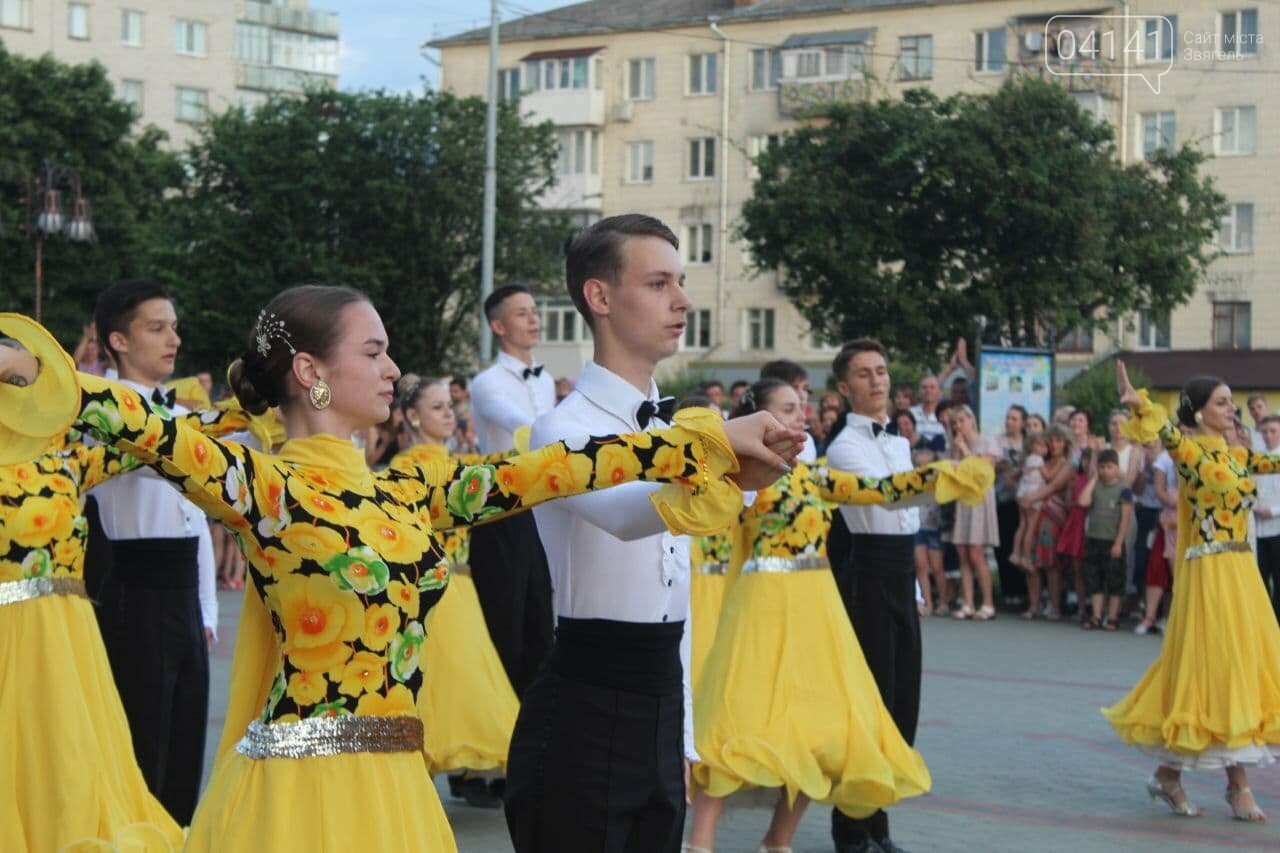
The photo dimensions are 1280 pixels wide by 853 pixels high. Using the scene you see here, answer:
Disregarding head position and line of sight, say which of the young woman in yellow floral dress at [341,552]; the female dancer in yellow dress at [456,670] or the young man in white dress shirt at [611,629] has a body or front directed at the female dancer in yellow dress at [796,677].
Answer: the female dancer in yellow dress at [456,670]

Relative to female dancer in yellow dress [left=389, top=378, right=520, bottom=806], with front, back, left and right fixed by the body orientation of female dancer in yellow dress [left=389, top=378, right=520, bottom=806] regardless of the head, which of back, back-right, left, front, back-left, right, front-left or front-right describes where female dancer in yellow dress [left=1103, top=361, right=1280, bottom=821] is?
front-left

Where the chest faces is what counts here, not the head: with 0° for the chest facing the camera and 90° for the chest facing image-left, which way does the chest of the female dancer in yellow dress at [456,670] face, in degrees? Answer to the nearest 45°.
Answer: approximately 315°

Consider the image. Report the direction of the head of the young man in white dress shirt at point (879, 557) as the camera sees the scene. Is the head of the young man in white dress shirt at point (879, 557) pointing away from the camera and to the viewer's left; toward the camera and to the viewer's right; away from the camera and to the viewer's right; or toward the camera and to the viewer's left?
toward the camera and to the viewer's right

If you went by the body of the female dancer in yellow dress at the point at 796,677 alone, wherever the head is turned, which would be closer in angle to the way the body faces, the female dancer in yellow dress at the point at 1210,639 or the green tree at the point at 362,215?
the female dancer in yellow dress

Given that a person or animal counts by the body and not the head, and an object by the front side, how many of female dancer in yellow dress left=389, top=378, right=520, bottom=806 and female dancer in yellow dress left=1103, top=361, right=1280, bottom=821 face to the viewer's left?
0

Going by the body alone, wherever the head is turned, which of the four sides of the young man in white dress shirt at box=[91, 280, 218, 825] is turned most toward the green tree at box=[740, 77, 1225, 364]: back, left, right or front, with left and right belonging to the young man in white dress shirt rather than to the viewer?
left
